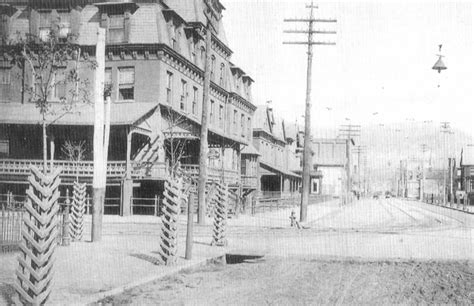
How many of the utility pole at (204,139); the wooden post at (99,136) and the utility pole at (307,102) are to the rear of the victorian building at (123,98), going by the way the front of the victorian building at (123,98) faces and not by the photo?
0

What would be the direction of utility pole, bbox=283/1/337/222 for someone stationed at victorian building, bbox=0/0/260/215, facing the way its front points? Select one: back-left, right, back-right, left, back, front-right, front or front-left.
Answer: front

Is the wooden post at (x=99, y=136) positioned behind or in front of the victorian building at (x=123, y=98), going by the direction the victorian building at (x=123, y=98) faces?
in front
